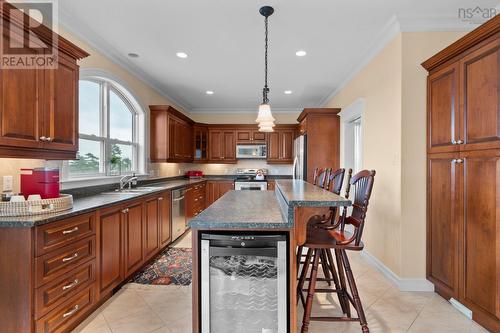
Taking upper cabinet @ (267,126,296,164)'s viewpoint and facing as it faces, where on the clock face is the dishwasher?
The dishwasher is roughly at 1 o'clock from the upper cabinet.

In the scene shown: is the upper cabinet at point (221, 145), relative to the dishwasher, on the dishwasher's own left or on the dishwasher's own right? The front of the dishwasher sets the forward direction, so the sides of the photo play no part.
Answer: on the dishwasher's own left

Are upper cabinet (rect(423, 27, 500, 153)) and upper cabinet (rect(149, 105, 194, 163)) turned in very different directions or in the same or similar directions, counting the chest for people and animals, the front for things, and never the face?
very different directions

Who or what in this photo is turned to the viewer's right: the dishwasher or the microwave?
the dishwasher

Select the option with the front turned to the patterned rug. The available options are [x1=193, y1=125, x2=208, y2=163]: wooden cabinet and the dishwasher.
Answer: the wooden cabinet

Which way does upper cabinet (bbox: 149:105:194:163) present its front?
to the viewer's right

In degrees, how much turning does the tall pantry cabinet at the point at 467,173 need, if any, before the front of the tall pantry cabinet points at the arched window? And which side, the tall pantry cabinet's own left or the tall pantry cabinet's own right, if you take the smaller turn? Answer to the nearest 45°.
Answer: approximately 45° to the tall pantry cabinet's own right

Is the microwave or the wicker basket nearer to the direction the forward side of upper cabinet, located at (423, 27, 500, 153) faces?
the wicker basket

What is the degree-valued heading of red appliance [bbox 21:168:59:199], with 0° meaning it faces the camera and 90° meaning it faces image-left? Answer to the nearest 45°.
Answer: approximately 315°

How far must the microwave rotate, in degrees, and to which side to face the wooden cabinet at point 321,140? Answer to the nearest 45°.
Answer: approximately 45° to its left

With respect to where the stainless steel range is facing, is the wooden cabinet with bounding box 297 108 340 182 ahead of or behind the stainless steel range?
ahead

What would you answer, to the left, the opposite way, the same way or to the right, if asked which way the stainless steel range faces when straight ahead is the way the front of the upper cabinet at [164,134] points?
to the right

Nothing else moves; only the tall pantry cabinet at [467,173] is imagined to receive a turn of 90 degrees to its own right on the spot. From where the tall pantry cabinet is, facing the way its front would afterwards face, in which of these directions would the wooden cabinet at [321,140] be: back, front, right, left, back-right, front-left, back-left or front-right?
front

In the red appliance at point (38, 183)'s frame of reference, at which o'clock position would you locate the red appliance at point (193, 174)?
the red appliance at point (193, 174) is roughly at 9 o'clock from the red appliance at point (38, 183).

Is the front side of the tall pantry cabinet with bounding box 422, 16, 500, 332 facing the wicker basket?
yes
